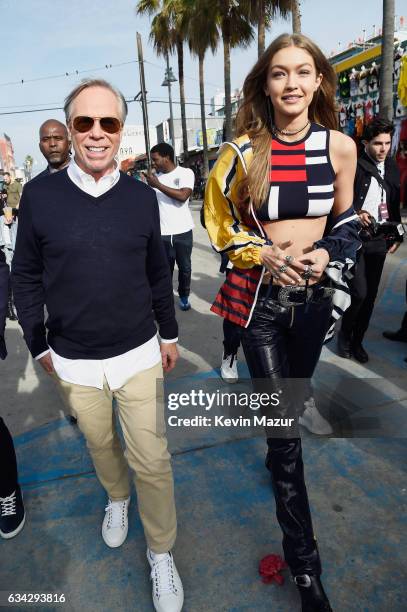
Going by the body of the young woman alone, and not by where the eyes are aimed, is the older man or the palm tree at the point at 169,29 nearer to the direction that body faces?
the older man

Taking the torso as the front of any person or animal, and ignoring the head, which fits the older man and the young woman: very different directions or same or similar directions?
same or similar directions

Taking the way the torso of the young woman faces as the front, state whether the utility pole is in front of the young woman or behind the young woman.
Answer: behind

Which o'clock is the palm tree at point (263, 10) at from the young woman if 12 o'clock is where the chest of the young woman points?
The palm tree is roughly at 6 o'clock from the young woman.

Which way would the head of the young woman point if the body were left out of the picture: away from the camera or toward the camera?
toward the camera

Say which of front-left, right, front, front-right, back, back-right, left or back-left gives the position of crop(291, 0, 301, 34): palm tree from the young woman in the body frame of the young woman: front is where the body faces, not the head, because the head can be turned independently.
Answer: back

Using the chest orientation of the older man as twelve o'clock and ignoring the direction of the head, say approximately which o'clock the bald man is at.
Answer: The bald man is roughly at 6 o'clock from the older man.

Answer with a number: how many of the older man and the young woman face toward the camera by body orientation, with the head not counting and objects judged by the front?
2

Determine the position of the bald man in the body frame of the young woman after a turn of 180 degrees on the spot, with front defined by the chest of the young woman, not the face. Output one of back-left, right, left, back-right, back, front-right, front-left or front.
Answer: front-left

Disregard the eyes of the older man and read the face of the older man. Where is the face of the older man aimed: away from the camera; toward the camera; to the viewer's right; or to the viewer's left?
toward the camera

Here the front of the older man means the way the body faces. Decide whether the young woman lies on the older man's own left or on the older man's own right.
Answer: on the older man's own left

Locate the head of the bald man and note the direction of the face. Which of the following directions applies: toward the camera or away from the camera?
toward the camera

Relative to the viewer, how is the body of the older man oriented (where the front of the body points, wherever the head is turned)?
toward the camera
